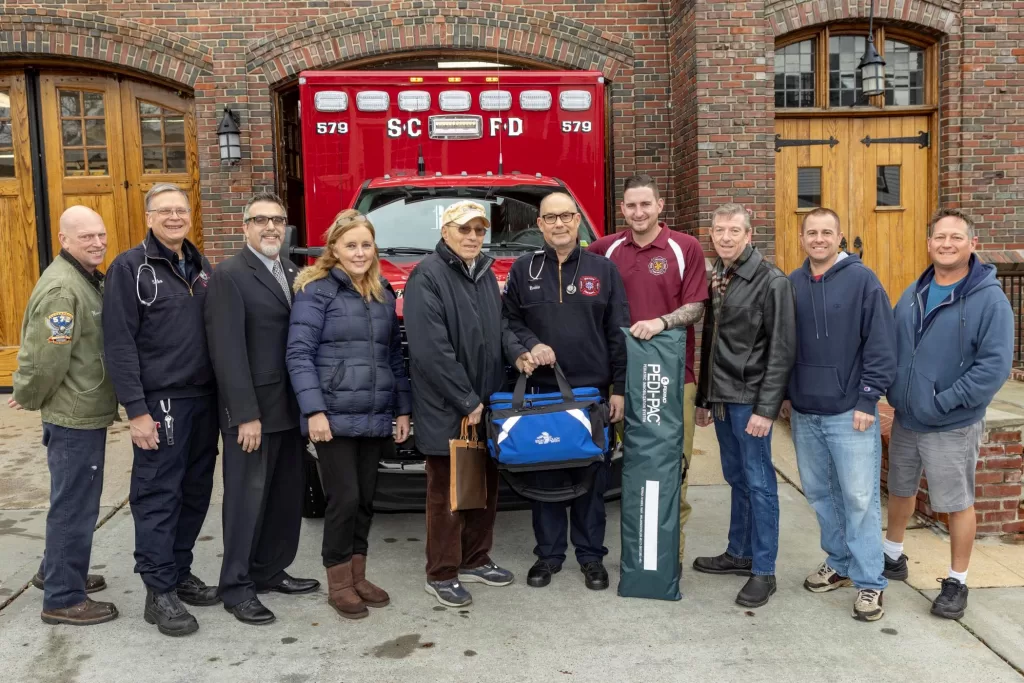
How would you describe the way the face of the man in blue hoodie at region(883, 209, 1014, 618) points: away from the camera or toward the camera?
toward the camera

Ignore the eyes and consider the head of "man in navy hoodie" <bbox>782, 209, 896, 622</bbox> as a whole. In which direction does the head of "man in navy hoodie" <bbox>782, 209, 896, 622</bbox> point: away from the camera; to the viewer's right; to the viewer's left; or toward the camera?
toward the camera

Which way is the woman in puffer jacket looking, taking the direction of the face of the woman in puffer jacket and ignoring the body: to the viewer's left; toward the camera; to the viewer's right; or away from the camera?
toward the camera

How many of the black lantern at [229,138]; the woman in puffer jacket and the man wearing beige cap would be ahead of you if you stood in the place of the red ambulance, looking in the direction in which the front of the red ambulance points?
2

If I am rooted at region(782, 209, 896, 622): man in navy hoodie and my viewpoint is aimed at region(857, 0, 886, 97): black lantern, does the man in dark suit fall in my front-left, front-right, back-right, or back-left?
back-left

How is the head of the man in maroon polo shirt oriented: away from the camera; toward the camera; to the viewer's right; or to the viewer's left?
toward the camera

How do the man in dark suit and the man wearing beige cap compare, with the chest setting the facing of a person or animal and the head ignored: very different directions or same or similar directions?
same or similar directions

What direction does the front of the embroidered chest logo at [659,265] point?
toward the camera

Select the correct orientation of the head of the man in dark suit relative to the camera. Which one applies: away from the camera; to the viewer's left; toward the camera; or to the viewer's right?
toward the camera

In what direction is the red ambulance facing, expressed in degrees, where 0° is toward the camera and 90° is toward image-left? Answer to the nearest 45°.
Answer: approximately 0°

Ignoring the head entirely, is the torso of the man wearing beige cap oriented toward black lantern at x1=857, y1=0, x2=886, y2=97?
no

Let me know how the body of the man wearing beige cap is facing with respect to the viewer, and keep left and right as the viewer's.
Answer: facing the viewer and to the right of the viewer

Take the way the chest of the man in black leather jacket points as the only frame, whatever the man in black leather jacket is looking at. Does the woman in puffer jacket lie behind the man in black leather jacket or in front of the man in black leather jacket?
in front

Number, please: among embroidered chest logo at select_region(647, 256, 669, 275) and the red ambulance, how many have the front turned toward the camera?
2
